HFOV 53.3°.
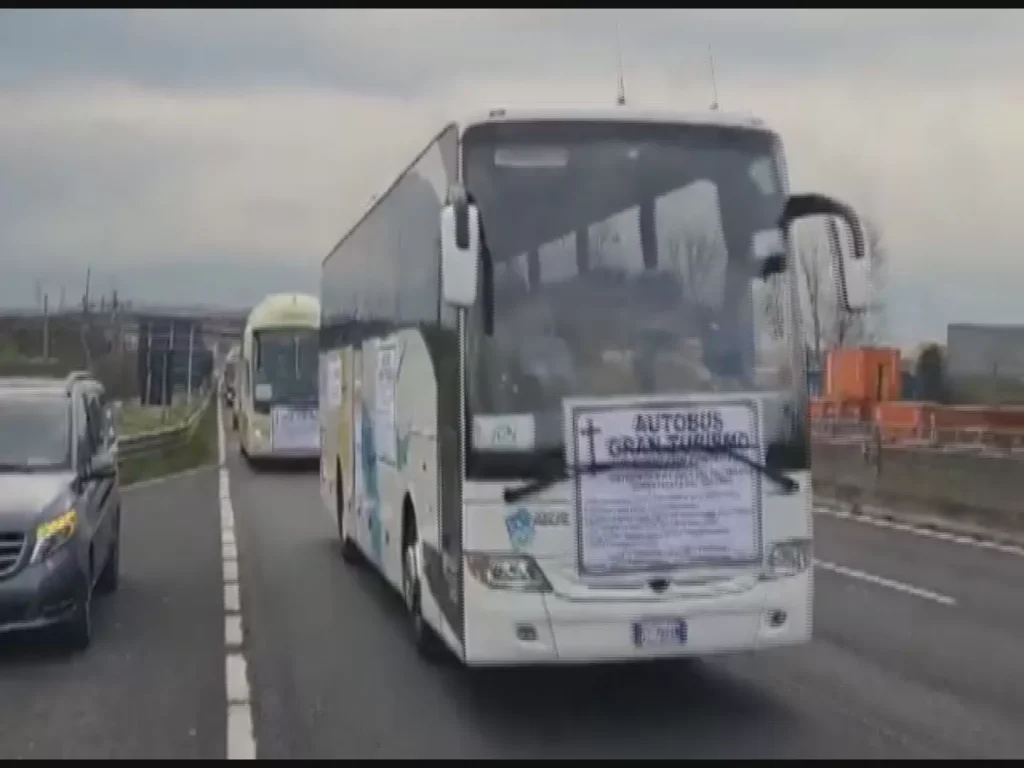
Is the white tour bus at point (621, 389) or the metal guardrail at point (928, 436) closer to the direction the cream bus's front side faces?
the white tour bus

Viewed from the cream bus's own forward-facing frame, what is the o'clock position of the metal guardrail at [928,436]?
The metal guardrail is roughly at 10 o'clock from the cream bus.

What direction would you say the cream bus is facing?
toward the camera

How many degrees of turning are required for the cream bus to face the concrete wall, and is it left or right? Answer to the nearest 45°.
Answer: approximately 45° to its left

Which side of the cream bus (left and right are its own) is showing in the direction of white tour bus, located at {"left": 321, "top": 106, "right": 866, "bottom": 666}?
front

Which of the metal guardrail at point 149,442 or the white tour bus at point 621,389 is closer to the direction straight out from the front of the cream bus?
the white tour bus
